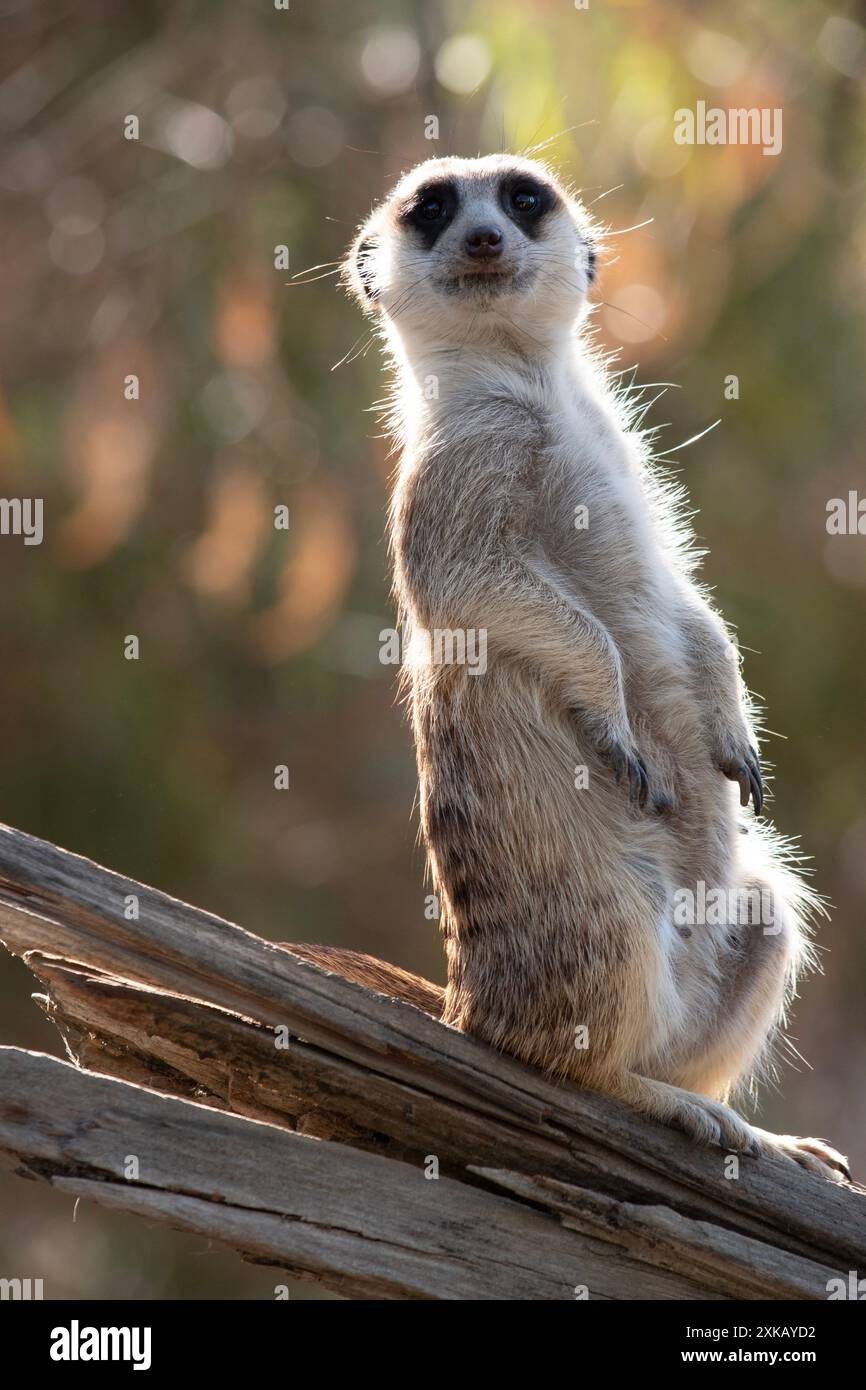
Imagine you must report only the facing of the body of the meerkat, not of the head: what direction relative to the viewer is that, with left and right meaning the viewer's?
facing the viewer and to the right of the viewer
